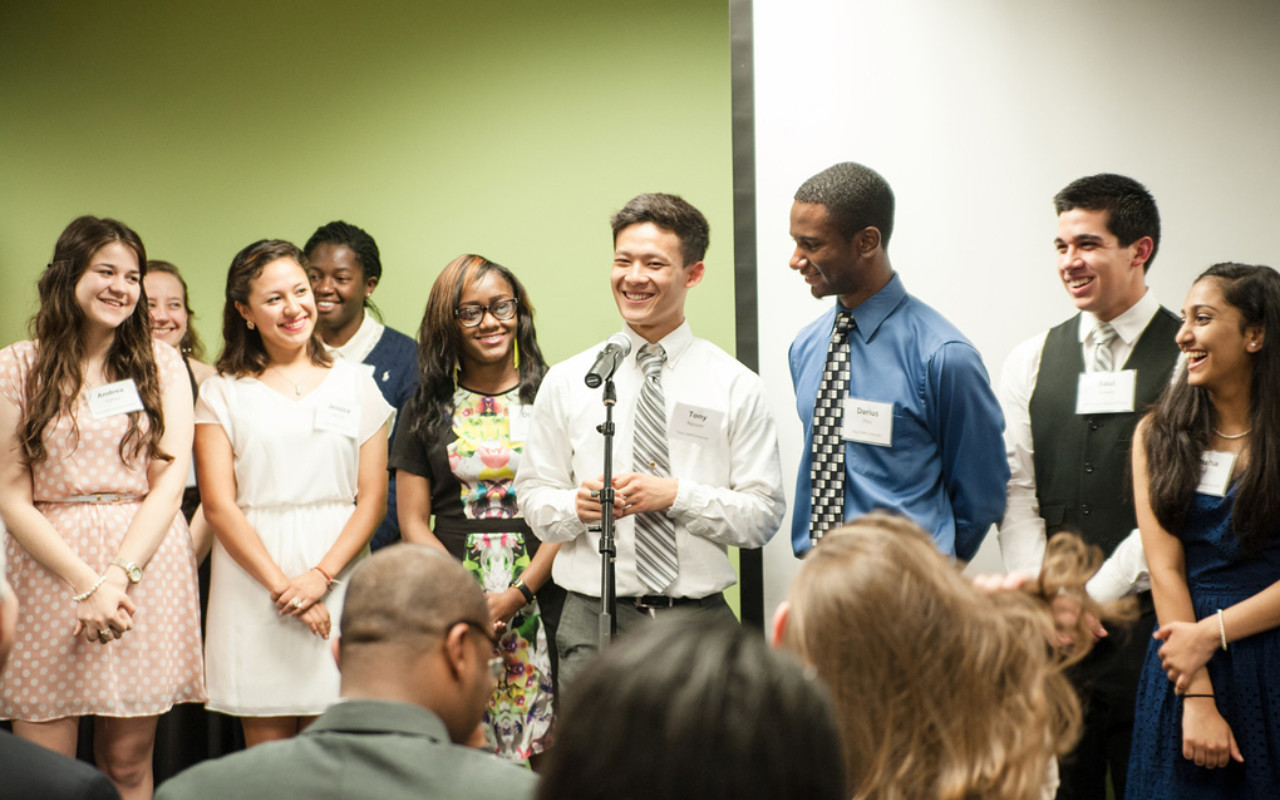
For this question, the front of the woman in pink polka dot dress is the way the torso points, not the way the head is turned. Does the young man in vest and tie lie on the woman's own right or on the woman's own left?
on the woman's own left

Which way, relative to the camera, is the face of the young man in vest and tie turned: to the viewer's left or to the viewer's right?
to the viewer's left

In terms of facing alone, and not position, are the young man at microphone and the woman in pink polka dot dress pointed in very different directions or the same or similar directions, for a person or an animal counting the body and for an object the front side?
same or similar directions

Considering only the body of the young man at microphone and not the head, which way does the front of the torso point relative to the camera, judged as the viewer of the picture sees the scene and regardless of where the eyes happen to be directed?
toward the camera

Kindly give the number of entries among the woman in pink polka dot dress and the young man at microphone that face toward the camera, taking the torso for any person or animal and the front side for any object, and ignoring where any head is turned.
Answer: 2

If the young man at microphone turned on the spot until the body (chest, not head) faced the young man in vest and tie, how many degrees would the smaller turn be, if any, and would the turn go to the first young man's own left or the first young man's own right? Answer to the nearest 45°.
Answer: approximately 90° to the first young man's own left

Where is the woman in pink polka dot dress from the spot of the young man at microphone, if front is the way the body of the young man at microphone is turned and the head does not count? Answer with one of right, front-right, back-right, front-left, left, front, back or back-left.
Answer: right

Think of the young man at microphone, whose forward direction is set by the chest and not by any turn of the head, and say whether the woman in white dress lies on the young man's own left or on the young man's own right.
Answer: on the young man's own right

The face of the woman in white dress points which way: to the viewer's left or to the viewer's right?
to the viewer's right

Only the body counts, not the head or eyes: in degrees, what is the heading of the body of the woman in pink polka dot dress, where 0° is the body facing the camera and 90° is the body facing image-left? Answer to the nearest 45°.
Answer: approximately 0°
